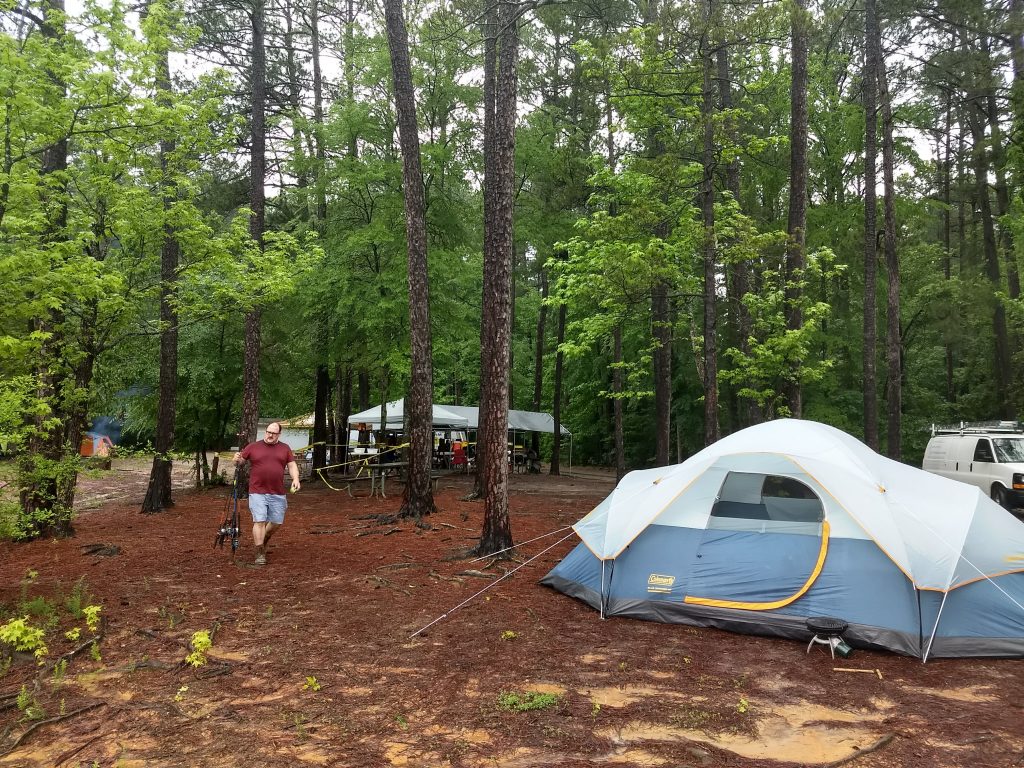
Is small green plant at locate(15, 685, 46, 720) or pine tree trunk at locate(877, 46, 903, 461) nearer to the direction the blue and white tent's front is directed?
the small green plant

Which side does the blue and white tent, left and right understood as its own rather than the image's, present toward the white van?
back

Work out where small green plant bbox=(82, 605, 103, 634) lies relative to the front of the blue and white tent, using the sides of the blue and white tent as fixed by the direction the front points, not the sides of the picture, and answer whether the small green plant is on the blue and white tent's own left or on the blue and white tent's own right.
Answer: on the blue and white tent's own right

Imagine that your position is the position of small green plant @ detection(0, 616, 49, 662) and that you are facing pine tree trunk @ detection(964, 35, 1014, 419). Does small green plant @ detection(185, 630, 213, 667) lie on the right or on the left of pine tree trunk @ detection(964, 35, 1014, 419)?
right

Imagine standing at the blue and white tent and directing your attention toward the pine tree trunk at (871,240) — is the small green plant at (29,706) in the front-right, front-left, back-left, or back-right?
back-left

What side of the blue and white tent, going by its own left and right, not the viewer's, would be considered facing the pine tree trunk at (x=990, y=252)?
back

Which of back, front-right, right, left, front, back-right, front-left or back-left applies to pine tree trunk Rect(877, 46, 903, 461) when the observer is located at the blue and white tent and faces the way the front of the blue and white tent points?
back

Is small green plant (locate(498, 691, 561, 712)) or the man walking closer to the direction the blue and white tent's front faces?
the small green plant

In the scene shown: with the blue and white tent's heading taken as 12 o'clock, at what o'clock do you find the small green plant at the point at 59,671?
The small green plant is roughly at 2 o'clock from the blue and white tent.

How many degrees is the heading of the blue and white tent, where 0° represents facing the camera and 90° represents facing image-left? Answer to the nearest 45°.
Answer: approximately 0°

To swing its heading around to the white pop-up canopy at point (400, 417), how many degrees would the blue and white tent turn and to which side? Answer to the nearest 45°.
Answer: approximately 135° to its right

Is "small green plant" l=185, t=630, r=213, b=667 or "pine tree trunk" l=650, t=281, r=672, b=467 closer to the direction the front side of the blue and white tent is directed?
the small green plant

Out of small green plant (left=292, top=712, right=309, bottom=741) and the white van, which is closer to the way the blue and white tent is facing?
the small green plant
